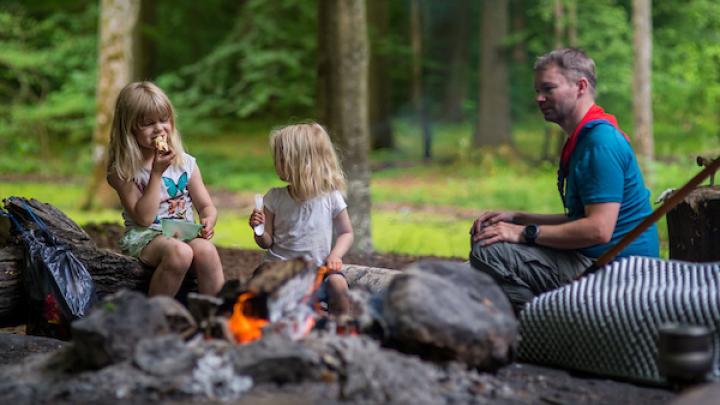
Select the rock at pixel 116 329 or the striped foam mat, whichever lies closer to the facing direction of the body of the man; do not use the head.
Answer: the rock

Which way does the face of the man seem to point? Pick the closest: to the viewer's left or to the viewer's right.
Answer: to the viewer's left

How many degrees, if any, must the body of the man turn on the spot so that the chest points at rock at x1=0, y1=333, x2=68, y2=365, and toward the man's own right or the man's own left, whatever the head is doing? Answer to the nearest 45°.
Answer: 0° — they already face it

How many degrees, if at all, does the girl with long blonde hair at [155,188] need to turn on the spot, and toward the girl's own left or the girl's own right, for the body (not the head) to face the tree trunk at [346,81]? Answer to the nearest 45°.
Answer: approximately 90° to the girl's own left

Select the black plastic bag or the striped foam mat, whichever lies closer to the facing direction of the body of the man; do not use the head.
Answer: the black plastic bag

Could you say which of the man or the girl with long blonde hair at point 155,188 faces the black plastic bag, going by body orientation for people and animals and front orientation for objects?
the man

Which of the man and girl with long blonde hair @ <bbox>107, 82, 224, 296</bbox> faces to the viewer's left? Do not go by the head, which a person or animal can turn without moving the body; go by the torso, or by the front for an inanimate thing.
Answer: the man

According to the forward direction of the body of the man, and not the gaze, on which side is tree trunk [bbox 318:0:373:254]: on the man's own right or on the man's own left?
on the man's own right

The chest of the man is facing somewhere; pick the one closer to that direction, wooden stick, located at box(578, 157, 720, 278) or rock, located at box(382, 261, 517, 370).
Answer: the rock

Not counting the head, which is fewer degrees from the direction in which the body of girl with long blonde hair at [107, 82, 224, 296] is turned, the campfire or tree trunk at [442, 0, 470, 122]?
the campfire

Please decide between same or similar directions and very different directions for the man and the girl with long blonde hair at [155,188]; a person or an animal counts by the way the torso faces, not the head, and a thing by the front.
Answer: very different directions

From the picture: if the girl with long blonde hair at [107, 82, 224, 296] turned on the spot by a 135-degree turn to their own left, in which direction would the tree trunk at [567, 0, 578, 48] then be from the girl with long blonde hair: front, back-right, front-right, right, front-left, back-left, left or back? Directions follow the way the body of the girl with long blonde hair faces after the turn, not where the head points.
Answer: front-right

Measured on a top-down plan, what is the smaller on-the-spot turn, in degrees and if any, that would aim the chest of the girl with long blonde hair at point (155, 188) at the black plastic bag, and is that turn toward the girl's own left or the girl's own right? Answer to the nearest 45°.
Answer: approximately 135° to the girl's own right

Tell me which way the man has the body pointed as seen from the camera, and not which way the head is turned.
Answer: to the viewer's left
